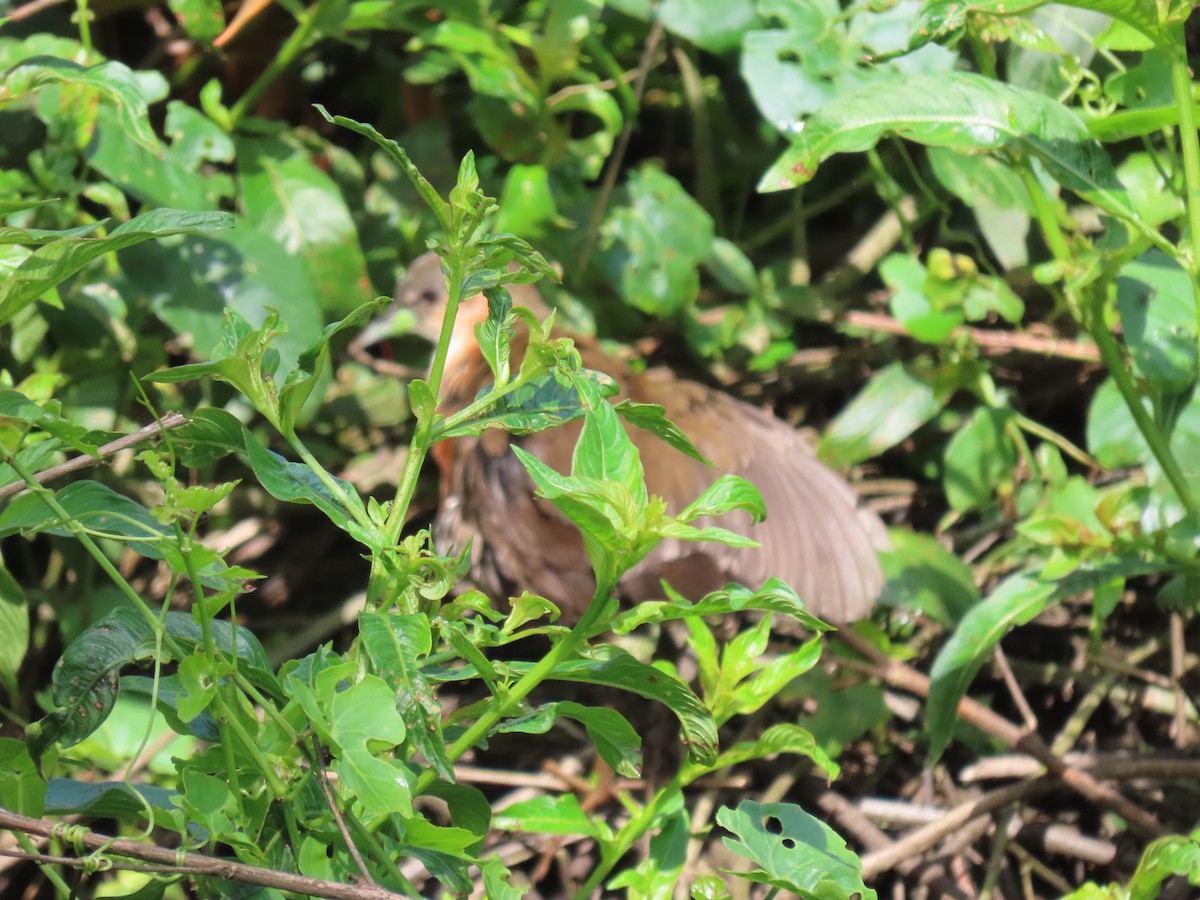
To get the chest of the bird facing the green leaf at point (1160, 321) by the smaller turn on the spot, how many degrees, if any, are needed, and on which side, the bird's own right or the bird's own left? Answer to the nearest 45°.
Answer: approximately 135° to the bird's own left

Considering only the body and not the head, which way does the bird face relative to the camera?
to the viewer's left

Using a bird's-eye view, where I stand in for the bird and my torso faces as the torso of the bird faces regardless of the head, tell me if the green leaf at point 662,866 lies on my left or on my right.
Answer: on my left

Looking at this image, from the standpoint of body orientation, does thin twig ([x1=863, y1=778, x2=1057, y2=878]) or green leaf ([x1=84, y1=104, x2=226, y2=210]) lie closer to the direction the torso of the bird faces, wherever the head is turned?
the green leaf

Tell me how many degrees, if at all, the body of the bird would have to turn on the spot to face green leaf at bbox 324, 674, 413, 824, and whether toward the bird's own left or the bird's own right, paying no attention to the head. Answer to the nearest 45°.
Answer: approximately 90° to the bird's own left

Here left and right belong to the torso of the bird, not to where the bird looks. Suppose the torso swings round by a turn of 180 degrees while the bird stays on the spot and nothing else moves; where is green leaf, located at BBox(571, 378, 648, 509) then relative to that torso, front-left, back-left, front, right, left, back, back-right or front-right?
right

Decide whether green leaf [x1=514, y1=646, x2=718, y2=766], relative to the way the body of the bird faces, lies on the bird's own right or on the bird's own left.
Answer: on the bird's own left
